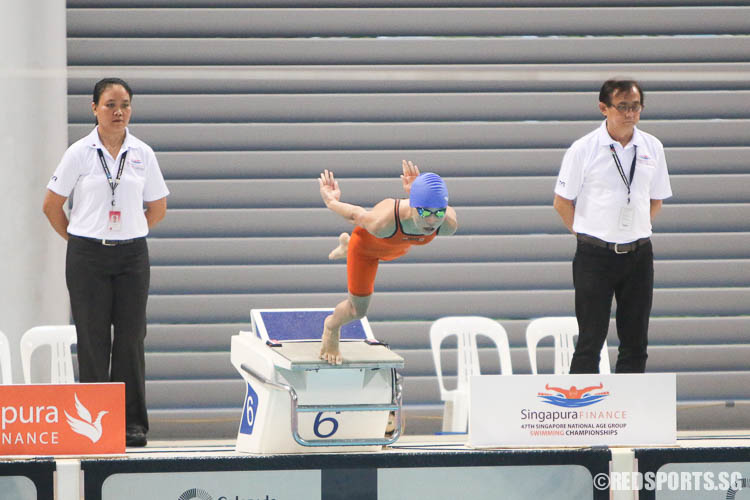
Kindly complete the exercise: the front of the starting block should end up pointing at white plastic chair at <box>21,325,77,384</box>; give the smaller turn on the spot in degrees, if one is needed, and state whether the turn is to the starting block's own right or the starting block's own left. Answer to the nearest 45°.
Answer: approximately 135° to the starting block's own right

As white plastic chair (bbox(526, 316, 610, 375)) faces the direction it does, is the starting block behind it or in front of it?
in front

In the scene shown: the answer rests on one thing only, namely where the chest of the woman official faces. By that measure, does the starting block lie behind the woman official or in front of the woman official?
in front

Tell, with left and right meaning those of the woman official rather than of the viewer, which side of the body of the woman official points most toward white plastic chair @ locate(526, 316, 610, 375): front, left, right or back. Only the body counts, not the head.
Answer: left

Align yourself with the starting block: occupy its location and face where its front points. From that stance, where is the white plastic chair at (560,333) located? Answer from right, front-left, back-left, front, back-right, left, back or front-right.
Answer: back-left

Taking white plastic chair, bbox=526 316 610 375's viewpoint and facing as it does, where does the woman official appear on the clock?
The woman official is roughly at 2 o'clock from the white plastic chair.

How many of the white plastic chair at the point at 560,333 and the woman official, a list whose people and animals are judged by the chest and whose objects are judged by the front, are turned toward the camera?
2

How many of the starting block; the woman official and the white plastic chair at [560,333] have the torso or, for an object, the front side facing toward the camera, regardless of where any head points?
3

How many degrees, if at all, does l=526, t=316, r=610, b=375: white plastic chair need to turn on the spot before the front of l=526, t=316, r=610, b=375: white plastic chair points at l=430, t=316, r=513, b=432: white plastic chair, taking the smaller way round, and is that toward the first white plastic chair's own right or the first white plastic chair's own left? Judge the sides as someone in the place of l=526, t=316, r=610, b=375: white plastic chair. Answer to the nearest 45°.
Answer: approximately 90° to the first white plastic chair's own right

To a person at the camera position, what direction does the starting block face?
facing the viewer
